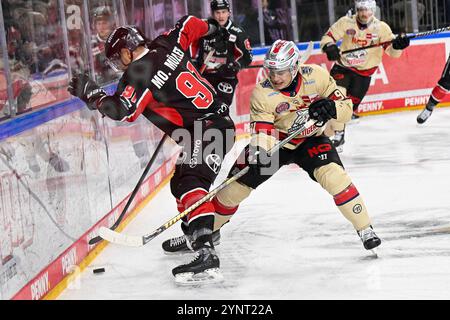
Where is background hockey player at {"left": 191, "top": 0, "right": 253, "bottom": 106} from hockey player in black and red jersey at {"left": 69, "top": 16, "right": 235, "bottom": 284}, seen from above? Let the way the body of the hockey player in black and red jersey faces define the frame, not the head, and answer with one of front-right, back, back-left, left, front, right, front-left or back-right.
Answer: front-right

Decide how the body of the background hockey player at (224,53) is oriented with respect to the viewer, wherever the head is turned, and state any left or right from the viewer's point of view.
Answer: facing the viewer and to the left of the viewer

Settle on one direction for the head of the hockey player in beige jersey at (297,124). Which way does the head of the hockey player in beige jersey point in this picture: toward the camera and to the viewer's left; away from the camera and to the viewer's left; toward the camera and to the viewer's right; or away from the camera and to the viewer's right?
toward the camera and to the viewer's left

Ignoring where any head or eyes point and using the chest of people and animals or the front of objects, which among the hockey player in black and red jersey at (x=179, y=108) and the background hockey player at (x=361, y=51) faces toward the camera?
the background hockey player

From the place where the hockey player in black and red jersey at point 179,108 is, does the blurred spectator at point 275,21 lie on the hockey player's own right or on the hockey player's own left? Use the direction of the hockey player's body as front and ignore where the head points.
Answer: on the hockey player's own right

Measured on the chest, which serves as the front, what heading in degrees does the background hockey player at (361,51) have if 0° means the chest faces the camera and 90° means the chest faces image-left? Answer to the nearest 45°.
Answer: approximately 0°

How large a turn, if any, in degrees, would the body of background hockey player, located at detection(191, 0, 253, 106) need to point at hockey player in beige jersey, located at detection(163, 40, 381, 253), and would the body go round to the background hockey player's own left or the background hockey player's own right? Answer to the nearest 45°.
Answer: approximately 45° to the background hockey player's own left

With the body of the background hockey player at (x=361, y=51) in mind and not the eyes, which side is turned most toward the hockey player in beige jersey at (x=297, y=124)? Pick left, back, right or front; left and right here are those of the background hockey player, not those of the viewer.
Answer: front

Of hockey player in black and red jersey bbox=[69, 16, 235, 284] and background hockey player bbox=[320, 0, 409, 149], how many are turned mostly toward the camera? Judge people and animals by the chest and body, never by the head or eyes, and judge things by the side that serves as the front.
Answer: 1

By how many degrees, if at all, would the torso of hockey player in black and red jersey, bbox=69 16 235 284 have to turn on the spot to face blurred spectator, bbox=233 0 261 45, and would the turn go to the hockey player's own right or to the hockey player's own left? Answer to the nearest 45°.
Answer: approximately 45° to the hockey player's own right
